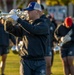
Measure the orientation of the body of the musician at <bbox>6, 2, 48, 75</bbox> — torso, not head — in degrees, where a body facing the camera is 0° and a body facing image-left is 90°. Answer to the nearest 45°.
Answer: approximately 90°

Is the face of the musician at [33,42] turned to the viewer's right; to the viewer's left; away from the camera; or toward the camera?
to the viewer's left
